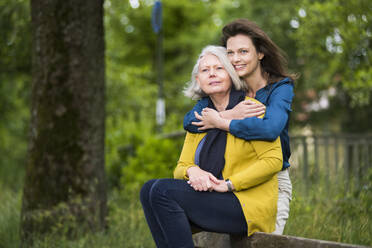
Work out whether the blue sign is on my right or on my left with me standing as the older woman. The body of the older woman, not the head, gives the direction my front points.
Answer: on my right

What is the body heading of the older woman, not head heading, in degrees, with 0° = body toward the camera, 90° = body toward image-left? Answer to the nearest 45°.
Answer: approximately 45°

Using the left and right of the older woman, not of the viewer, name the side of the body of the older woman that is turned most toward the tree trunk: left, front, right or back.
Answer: right

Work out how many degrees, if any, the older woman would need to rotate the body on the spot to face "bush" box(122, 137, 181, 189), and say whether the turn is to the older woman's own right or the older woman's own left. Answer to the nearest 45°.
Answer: approximately 135° to the older woman's own right
